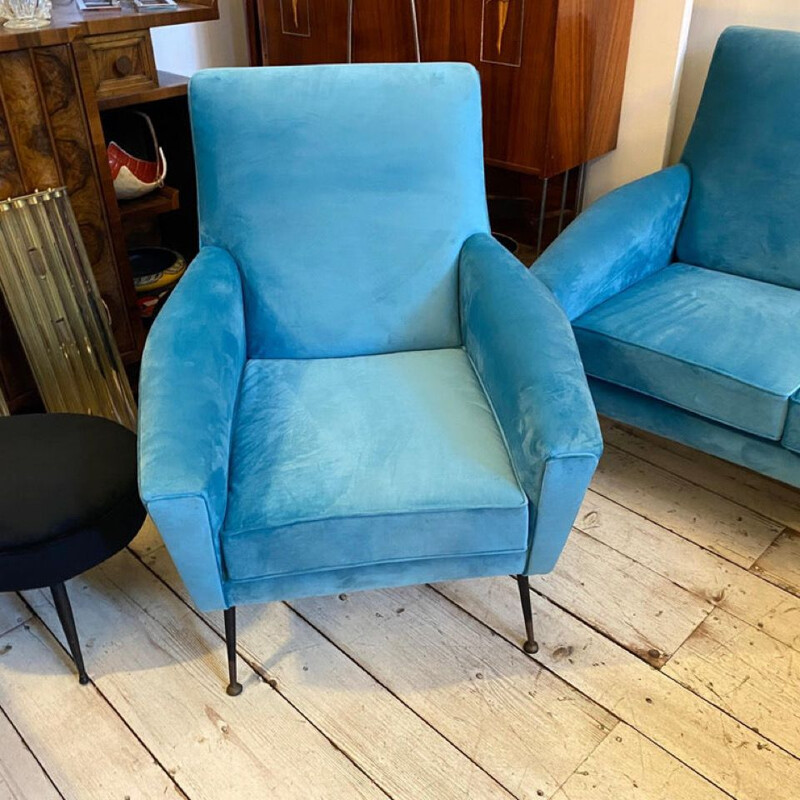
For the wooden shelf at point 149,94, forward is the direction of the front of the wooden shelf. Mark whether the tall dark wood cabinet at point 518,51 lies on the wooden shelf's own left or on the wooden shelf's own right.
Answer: on the wooden shelf's own left

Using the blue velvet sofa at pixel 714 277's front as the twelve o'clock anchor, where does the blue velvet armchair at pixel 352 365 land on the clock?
the blue velvet armchair at pixel 352 365 is roughly at 12 o'clock from the blue velvet sofa at pixel 714 277.

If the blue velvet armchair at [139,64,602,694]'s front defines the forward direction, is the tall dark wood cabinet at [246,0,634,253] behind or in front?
behind

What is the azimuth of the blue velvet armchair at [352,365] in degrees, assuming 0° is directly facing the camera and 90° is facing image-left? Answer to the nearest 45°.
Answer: approximately 0°

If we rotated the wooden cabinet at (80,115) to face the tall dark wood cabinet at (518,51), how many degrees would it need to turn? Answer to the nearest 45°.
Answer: approximately 45° to its left

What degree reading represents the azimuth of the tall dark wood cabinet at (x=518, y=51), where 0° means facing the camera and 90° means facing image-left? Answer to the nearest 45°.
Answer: approximately 45°

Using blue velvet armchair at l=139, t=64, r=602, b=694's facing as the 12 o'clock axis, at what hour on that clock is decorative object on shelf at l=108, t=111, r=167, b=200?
The decorative object on shelf is roughly at 5 o'clock from the blue velvet armchair.
